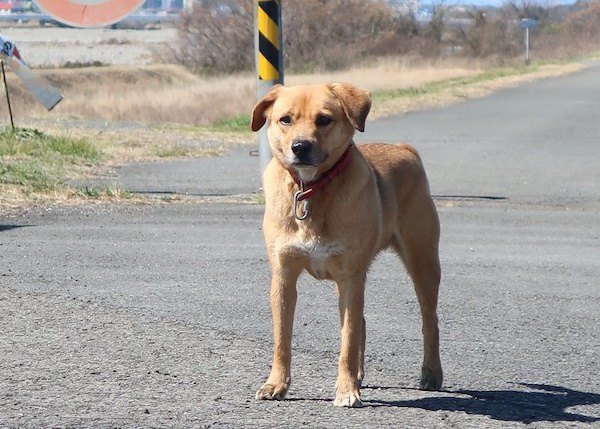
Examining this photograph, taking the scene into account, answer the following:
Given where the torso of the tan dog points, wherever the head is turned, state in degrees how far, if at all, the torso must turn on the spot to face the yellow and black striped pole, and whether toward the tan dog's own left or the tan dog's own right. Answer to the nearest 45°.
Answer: approximately 135° to the tan dog's own right

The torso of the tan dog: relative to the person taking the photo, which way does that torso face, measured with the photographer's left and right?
facing the viewer and to the left of the viewer
